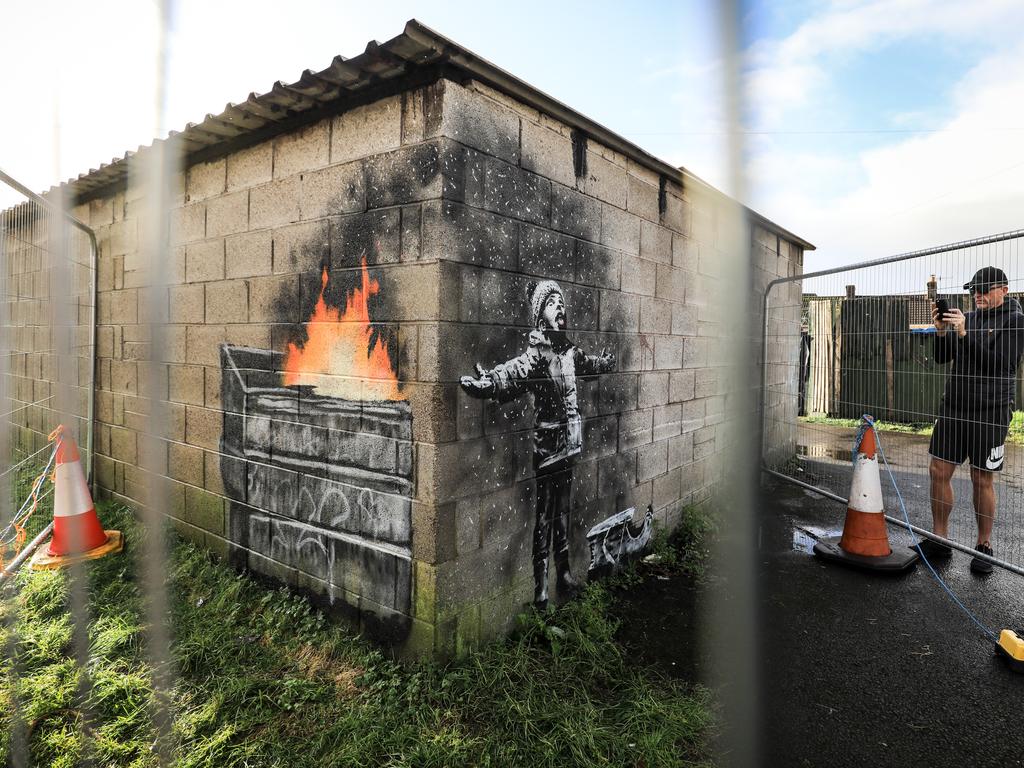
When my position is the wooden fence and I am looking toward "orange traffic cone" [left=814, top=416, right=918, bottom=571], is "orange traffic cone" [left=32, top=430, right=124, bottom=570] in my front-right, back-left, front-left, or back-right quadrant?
front-right

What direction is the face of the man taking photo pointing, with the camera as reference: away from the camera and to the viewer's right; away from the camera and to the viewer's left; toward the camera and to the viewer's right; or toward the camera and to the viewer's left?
toward the camera and to the viewer's left

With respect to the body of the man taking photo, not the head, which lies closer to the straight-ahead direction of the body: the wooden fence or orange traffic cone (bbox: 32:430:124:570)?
the orange traffic cone

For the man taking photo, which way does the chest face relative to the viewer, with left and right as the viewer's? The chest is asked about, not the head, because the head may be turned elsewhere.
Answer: facing the viewer and to the left of the viewer

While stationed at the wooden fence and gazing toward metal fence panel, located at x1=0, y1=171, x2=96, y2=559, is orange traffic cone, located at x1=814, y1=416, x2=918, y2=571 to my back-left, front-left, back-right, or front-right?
front-left
